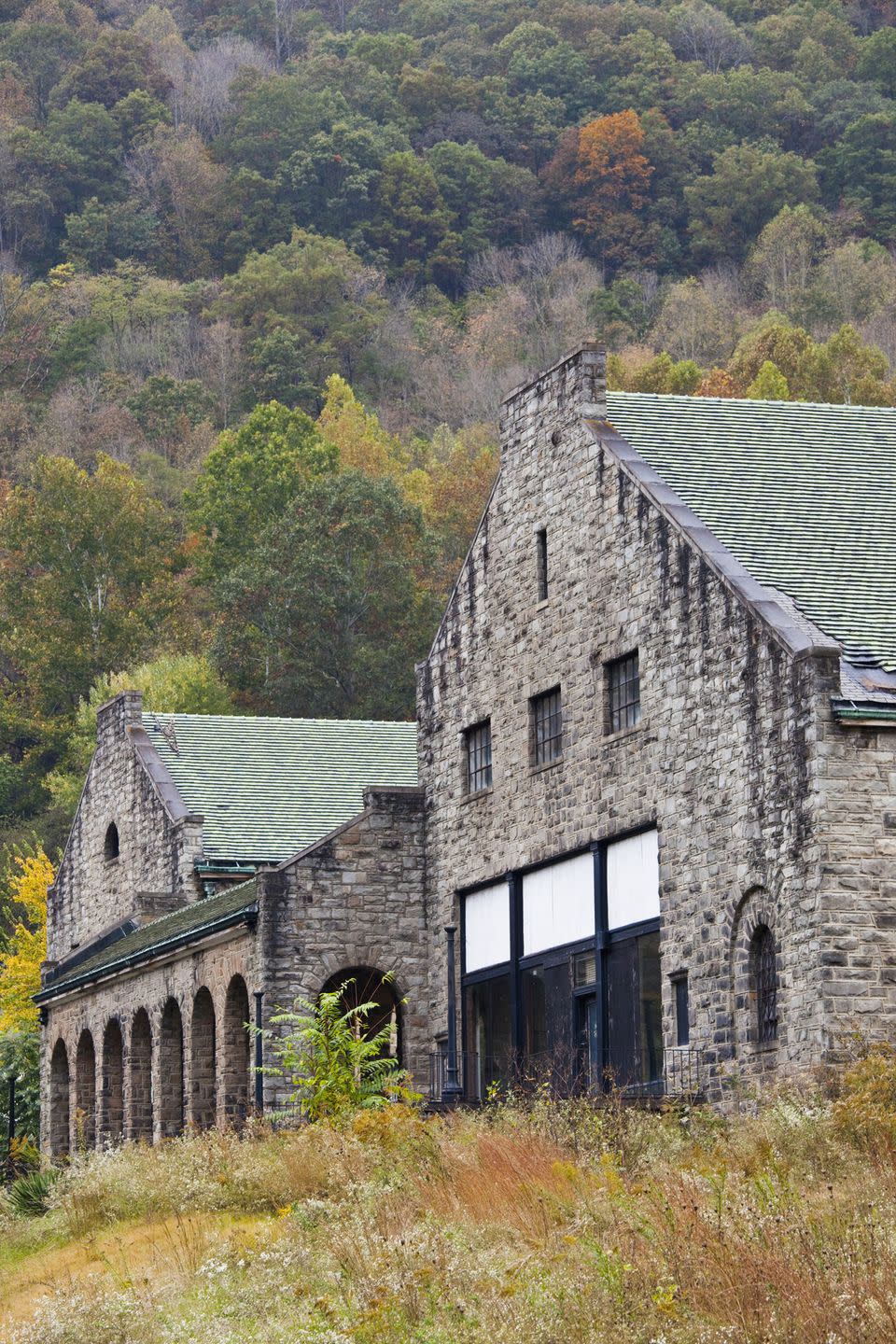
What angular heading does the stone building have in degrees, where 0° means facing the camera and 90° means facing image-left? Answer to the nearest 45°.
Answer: approximately 45°
